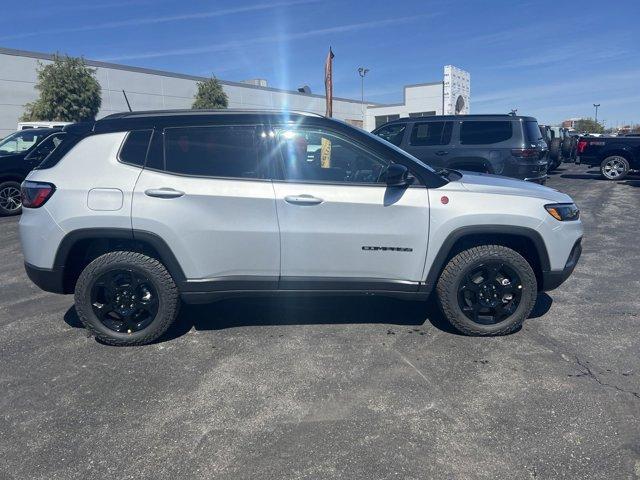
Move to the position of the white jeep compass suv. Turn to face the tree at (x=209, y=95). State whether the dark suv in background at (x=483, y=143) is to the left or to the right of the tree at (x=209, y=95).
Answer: right

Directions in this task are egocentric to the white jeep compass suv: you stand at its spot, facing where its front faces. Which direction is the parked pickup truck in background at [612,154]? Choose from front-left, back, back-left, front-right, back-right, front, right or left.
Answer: front-left

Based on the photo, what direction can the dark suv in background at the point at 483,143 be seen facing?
to the viewer's left

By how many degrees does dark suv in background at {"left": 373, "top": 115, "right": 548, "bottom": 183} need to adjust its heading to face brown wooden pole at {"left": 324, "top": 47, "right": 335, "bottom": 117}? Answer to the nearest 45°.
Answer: approximately 45° to its right

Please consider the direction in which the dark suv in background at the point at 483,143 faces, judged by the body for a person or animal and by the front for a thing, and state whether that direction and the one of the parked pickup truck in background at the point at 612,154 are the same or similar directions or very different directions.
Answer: very different directions

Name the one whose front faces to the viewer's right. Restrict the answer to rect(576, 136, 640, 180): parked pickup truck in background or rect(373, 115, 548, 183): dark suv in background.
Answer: the parked pickup truck in background

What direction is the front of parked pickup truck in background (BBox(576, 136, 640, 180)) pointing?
to the viewer's right

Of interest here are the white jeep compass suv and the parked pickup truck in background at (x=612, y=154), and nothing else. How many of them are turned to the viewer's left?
0

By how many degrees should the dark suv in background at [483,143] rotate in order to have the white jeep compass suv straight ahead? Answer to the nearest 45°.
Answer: approximately 90° to its left

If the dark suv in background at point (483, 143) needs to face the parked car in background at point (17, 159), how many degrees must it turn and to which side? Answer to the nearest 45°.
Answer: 0° — it already faces it

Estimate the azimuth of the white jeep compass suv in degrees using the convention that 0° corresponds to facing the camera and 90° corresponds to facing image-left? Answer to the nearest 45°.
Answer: approximately 270°
